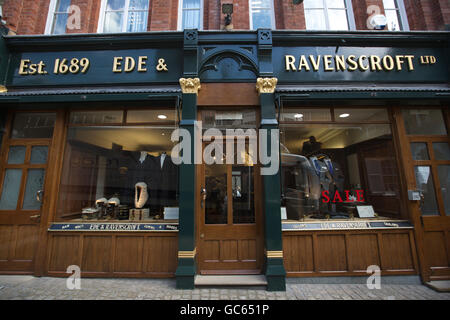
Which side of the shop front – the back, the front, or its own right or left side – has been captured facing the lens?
front
